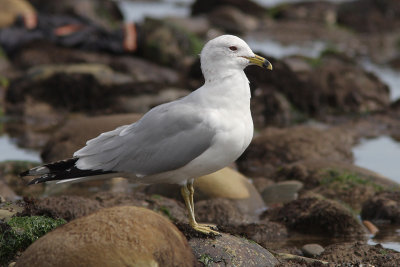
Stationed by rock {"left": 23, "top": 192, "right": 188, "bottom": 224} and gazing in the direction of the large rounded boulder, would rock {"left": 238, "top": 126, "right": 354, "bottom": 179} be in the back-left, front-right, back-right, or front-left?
back-left

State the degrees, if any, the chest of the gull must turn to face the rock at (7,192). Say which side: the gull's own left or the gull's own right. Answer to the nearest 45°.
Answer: approximately 135° to the gull's own left

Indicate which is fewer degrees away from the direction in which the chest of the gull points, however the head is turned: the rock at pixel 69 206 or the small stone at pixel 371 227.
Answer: the small stone

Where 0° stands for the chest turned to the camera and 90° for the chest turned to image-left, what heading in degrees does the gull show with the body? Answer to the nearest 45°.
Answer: approximately 270°

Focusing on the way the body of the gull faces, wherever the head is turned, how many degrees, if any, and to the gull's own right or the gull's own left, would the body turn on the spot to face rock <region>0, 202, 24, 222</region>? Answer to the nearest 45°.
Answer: approximately 180°

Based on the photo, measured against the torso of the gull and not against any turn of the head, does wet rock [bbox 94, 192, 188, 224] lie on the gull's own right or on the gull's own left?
on the gull's own left

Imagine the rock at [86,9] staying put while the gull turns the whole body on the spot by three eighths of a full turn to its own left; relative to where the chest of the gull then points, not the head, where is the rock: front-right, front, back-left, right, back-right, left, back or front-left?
front-right

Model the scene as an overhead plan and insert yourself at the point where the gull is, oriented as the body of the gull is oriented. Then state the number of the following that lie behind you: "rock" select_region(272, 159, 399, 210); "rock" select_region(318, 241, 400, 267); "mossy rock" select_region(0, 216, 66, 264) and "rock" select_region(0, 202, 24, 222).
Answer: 2

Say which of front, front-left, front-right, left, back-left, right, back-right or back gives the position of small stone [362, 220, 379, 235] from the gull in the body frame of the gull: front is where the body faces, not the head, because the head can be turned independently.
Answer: front-left

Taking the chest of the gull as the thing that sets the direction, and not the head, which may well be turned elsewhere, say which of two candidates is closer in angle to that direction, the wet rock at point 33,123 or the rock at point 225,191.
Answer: the rock
